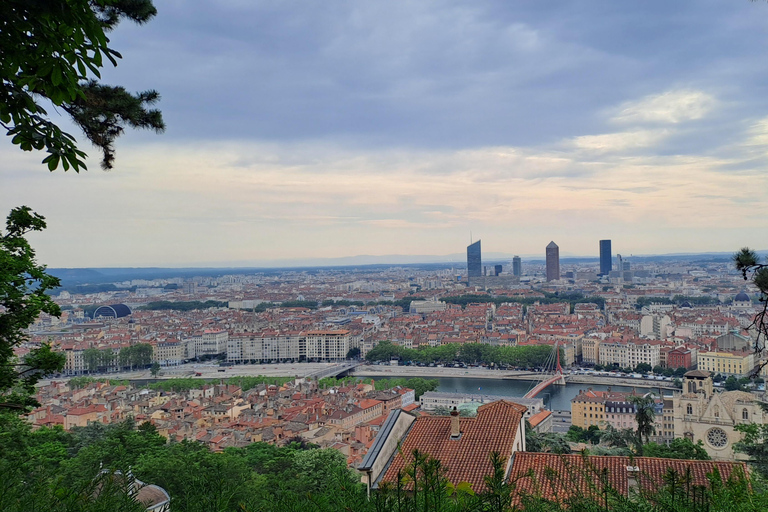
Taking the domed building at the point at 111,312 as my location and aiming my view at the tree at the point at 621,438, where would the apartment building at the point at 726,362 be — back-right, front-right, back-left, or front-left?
front-left

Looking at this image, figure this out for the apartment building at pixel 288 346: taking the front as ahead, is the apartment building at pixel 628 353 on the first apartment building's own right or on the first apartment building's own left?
on the first apartment building's own left

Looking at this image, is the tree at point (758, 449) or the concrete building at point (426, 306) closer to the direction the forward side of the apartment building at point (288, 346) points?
the tree

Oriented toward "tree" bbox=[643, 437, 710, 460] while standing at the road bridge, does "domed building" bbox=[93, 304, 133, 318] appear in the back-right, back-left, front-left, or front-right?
back-right

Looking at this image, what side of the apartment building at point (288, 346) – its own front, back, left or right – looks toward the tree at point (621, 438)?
front

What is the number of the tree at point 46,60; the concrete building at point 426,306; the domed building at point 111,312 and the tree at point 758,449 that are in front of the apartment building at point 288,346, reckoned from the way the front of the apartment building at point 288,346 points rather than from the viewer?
2

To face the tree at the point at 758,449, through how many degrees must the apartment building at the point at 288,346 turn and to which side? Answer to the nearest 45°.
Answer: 0° — it already faces it

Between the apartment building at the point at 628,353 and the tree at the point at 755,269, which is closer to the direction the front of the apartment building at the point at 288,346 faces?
the tree

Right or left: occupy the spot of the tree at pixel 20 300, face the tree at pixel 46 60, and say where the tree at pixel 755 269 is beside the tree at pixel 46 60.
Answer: left

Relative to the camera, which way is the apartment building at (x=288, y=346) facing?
toward the camera

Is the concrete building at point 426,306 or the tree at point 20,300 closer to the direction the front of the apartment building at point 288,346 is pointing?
the tree

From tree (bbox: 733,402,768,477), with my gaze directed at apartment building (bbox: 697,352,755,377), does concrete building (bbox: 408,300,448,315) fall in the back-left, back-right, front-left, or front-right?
front-left

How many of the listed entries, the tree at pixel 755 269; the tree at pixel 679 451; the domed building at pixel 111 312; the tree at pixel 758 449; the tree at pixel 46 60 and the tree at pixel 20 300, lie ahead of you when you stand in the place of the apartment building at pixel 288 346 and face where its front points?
5

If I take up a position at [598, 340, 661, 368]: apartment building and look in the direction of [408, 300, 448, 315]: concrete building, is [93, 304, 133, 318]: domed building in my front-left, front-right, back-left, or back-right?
front-left

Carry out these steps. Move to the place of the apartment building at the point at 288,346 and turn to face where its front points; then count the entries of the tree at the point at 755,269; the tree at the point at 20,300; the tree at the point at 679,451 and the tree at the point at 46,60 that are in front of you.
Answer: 4

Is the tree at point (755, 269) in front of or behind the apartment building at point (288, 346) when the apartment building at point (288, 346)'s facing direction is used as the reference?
in front

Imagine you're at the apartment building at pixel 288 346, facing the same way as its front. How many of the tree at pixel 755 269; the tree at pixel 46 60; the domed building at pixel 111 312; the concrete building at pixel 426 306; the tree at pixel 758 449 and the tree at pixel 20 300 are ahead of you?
4

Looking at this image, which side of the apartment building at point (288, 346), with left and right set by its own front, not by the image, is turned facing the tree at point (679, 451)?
front
